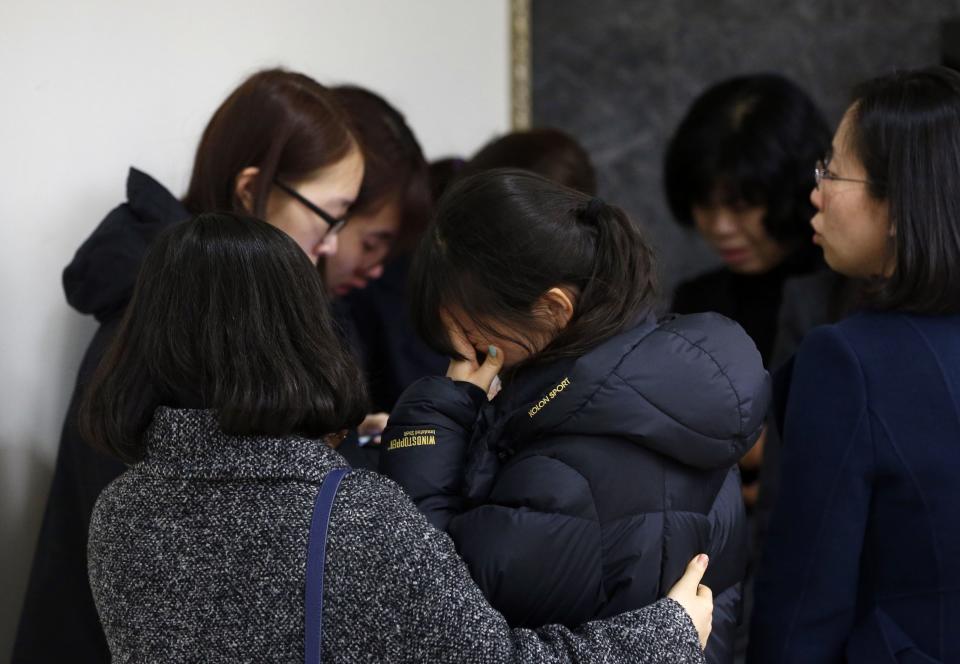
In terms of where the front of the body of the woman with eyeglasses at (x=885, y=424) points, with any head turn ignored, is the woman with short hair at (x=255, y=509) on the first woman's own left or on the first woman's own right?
on the first woman's own left

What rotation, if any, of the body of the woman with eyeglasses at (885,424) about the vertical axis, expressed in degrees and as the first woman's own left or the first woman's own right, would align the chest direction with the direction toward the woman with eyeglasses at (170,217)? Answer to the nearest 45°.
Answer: approximately 45° to the first woman's own left

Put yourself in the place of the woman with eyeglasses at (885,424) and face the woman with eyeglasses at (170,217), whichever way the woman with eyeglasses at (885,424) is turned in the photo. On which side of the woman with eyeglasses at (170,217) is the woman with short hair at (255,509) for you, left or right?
left

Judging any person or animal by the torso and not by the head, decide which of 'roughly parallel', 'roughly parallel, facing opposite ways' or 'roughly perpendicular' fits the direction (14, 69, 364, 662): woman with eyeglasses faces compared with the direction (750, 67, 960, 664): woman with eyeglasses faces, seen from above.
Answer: roughly perpendicular

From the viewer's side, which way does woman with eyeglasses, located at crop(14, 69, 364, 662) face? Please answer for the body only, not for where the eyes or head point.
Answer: to the viewer's right

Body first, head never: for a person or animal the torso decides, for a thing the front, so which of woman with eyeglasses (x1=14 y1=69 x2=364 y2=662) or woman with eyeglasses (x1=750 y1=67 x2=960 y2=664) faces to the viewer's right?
woman with eyeglasses (x1=14 y1=69 x2=364 y2=662)

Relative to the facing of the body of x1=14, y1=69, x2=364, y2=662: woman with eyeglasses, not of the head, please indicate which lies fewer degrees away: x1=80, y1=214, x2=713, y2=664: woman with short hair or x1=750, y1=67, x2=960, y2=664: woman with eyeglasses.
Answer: the woman with eyeglasses

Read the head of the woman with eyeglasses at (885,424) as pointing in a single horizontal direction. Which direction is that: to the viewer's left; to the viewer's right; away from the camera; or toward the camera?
to the viewer's left

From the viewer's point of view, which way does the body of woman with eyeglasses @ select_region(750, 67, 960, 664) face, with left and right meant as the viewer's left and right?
facing away from the viewer and to the left of the viewer

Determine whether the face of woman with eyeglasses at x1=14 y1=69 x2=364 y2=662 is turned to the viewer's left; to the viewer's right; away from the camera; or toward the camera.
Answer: to the viewer's right

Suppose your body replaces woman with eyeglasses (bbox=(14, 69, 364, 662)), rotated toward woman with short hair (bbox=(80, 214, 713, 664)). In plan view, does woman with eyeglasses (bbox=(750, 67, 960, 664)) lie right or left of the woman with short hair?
left

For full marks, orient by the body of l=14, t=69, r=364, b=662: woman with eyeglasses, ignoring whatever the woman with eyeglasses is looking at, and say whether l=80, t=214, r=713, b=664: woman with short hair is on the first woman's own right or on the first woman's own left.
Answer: on the first woman's own right
